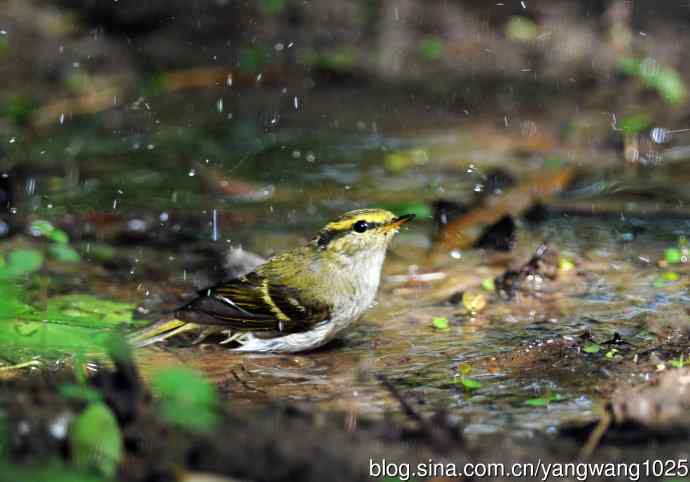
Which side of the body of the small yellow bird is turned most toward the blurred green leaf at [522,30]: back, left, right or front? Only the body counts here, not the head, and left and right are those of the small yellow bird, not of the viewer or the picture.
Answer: left

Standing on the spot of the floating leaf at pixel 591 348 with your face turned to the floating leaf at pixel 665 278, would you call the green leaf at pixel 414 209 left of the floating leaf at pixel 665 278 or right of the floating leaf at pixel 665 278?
left

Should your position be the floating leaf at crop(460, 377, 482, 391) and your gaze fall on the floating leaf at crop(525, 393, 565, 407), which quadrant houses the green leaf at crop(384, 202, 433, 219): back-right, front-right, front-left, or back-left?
back-left

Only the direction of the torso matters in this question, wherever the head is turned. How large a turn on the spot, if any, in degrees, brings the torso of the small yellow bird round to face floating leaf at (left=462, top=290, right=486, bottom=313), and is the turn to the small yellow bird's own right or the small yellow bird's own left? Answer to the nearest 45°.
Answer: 0° — it already faces it

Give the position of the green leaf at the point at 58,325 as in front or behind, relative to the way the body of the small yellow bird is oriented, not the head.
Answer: behind

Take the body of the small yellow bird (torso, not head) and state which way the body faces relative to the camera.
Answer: to the viewer's right

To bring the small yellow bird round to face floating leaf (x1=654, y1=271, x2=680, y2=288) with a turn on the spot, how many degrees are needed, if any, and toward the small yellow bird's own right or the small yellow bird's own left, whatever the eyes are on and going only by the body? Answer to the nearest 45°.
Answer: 0° — it already faces it

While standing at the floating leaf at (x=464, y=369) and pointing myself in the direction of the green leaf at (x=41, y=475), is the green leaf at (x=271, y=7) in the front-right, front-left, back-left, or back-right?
back-right

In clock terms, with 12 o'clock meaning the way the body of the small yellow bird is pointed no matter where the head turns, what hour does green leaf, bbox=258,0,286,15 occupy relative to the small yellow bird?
The green leaf is roughly at 9 o'clock from the small yellow bird.

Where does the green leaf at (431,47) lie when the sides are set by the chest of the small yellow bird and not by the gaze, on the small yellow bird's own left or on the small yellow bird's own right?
on the small yellow bird's own left

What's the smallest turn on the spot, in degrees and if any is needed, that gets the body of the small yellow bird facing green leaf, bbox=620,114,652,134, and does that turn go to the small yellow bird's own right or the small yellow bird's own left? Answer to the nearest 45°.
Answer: approximately 45° to the small yellow bird's own left
